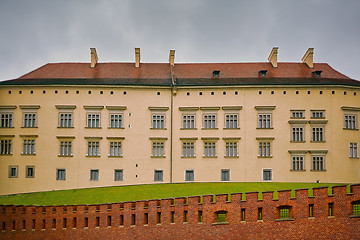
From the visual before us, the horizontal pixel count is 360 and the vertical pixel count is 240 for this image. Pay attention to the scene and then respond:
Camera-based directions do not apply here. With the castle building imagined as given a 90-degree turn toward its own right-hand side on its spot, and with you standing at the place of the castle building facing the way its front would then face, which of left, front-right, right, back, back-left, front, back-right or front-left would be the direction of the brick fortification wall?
left

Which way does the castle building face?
toward the camera
